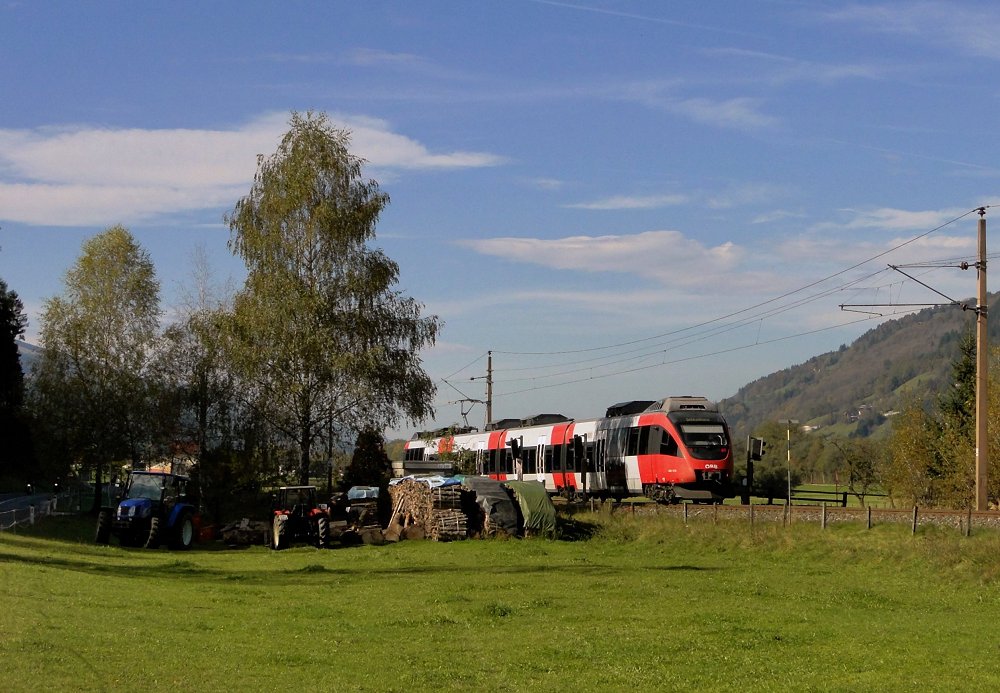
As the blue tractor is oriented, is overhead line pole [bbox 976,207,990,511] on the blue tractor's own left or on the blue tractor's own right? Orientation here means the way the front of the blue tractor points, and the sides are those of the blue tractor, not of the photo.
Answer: on the blue tractor's own left

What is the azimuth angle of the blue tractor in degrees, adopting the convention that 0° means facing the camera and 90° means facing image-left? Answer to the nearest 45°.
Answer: approximately 45°

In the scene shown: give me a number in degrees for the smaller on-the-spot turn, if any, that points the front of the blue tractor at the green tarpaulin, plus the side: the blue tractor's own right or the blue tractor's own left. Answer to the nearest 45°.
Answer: approximately 135° to the blue tractor's own left

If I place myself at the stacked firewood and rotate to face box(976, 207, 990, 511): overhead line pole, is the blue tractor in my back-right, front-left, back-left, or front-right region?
back-right

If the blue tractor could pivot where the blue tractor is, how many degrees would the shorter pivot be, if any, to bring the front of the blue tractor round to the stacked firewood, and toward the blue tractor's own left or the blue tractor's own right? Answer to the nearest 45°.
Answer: approximately 135° to the blue tractor's own left
